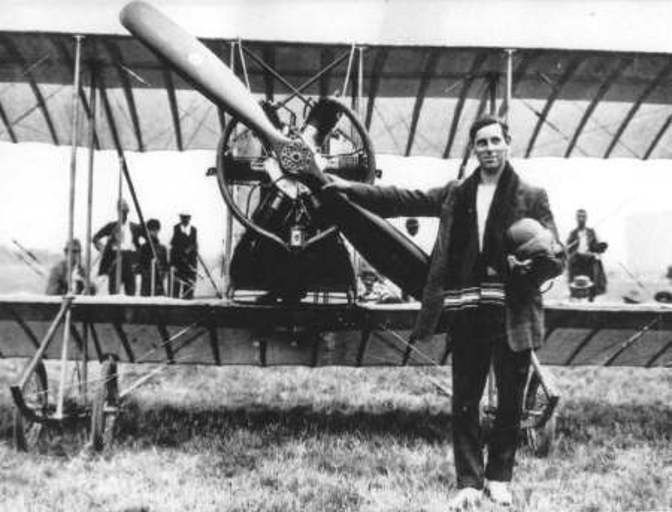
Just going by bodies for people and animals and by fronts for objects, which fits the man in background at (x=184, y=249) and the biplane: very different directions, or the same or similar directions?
same or similar directions

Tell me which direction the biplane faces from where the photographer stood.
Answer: facing the viewer

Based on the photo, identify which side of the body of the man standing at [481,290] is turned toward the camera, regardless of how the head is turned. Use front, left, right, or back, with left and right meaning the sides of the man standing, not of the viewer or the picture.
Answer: front

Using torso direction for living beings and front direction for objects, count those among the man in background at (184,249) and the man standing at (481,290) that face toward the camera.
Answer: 2

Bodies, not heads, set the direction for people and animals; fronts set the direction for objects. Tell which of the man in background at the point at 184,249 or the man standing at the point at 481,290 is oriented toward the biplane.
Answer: the man in background

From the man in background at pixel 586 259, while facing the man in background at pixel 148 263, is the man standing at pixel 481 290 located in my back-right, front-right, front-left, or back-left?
front-left

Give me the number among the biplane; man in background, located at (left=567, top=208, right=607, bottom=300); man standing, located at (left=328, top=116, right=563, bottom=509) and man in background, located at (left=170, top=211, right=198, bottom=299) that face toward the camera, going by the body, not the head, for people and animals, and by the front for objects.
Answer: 4

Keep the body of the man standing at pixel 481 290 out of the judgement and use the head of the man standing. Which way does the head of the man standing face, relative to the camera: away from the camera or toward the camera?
toward the camera

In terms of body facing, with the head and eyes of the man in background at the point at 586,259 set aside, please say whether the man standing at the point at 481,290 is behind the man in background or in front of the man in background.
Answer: in front

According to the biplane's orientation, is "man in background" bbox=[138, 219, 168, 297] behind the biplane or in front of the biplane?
behind
